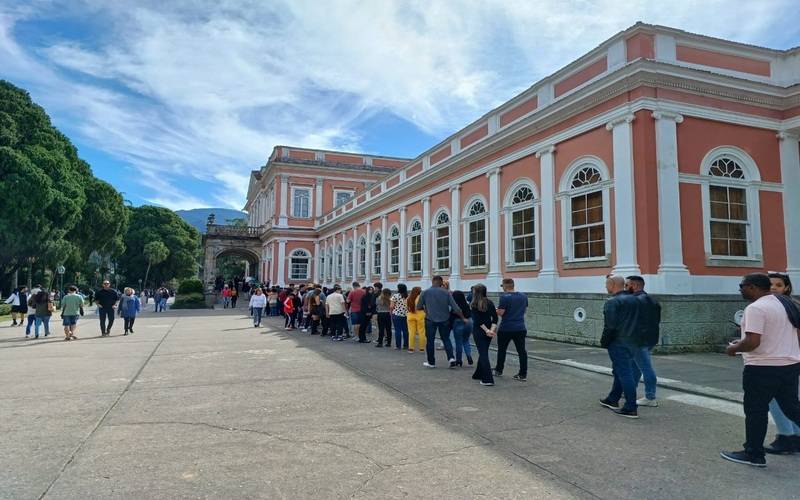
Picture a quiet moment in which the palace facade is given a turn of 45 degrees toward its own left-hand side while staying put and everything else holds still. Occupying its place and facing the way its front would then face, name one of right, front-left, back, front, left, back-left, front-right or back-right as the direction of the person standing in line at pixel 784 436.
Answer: front

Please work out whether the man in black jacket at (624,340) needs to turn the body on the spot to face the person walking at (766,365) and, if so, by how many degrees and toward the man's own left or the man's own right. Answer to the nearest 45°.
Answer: approximately 180°

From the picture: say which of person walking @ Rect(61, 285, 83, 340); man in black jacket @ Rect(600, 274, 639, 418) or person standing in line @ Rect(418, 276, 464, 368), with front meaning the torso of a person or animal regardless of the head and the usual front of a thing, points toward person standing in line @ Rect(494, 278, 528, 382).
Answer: the man in black jacket

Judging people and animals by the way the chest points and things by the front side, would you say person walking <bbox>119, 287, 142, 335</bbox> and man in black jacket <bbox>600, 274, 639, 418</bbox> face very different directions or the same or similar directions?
very different directions

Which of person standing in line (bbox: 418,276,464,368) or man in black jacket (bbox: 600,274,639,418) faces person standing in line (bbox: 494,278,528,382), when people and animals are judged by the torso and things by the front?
the man in black jacket

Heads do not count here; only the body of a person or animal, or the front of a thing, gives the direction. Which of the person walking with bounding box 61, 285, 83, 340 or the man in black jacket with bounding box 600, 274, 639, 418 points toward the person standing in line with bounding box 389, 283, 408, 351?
the man in black jacket

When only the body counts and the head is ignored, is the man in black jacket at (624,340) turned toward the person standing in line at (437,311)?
yes

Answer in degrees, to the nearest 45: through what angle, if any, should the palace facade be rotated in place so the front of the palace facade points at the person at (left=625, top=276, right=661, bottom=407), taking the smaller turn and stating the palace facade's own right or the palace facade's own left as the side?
approximately 45° to the palace facade's own left

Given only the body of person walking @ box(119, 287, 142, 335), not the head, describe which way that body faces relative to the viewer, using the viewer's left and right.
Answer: facing the viewer

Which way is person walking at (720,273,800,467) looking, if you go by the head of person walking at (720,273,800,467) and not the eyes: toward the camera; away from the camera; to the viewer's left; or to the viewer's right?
to the viewer's left

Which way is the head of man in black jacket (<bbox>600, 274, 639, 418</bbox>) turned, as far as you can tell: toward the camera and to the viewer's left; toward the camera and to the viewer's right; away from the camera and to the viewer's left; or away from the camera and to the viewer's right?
away from the camera and to the viewer's left

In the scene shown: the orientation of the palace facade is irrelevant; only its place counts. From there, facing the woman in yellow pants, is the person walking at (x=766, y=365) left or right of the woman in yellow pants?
left

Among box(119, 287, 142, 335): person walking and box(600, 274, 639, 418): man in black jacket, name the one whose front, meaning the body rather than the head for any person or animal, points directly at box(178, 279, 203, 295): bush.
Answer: the man in black jacket

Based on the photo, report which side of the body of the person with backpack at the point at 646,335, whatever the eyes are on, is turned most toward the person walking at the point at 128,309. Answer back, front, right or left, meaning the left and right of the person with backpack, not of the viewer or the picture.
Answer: front

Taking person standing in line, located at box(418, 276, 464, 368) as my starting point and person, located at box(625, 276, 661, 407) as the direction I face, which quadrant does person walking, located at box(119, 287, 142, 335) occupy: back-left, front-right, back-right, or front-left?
back-right

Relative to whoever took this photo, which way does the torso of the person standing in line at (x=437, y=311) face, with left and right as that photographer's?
facing away from the viewer
